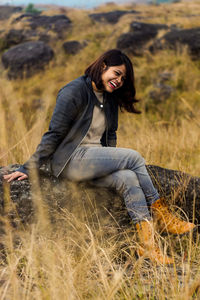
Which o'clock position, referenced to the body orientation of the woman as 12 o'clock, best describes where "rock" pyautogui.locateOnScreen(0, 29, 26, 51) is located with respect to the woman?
The rock is roughly at 7 o'clock from the woman.

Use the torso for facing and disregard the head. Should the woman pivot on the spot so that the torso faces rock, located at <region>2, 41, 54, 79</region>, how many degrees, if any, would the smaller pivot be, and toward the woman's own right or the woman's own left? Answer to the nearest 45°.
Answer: approximately 135° to the woman's own left

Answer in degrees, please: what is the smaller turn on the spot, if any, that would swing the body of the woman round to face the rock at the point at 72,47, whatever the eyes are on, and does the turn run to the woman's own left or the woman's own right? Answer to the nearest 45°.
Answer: approximately 135° to the woman's own left

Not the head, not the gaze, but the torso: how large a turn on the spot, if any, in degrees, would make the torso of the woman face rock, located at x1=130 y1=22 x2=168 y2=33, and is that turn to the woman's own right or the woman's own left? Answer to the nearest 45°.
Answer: approximately 135° to the woman's own left

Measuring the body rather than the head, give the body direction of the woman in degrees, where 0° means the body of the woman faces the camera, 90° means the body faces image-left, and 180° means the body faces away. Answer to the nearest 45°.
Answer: approximately 315°

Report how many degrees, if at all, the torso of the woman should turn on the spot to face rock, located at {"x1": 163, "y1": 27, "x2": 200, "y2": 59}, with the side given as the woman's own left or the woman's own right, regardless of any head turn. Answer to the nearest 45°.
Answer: approximately 135° to the woman's own left

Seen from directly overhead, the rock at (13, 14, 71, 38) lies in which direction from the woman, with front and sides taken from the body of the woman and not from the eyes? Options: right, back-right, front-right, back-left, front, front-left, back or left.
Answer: back-left
